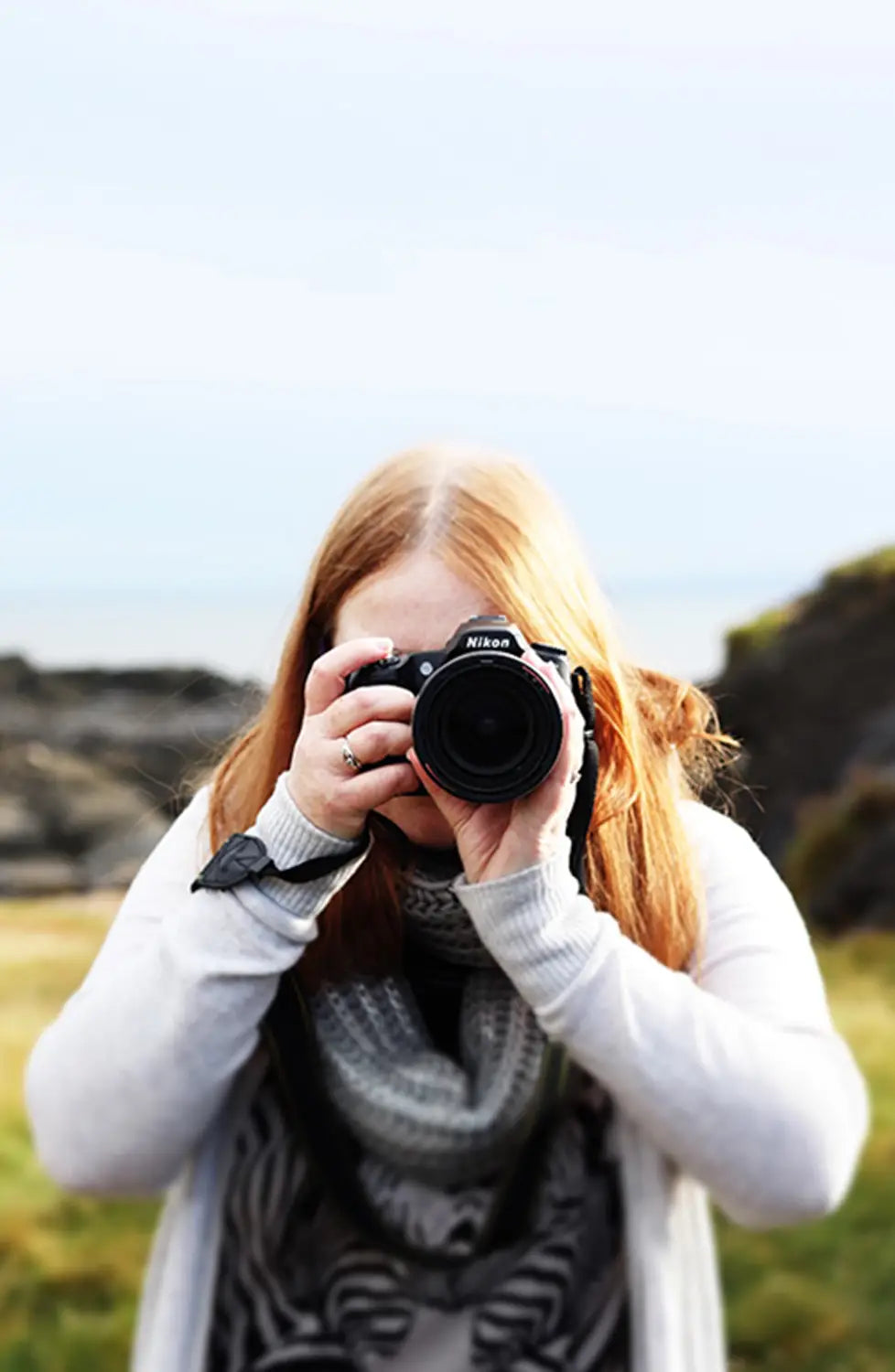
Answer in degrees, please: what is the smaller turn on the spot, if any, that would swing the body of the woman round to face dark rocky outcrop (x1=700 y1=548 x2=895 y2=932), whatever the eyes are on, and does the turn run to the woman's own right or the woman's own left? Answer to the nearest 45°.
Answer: approximately 180°

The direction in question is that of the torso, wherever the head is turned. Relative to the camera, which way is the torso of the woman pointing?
toward the camera
